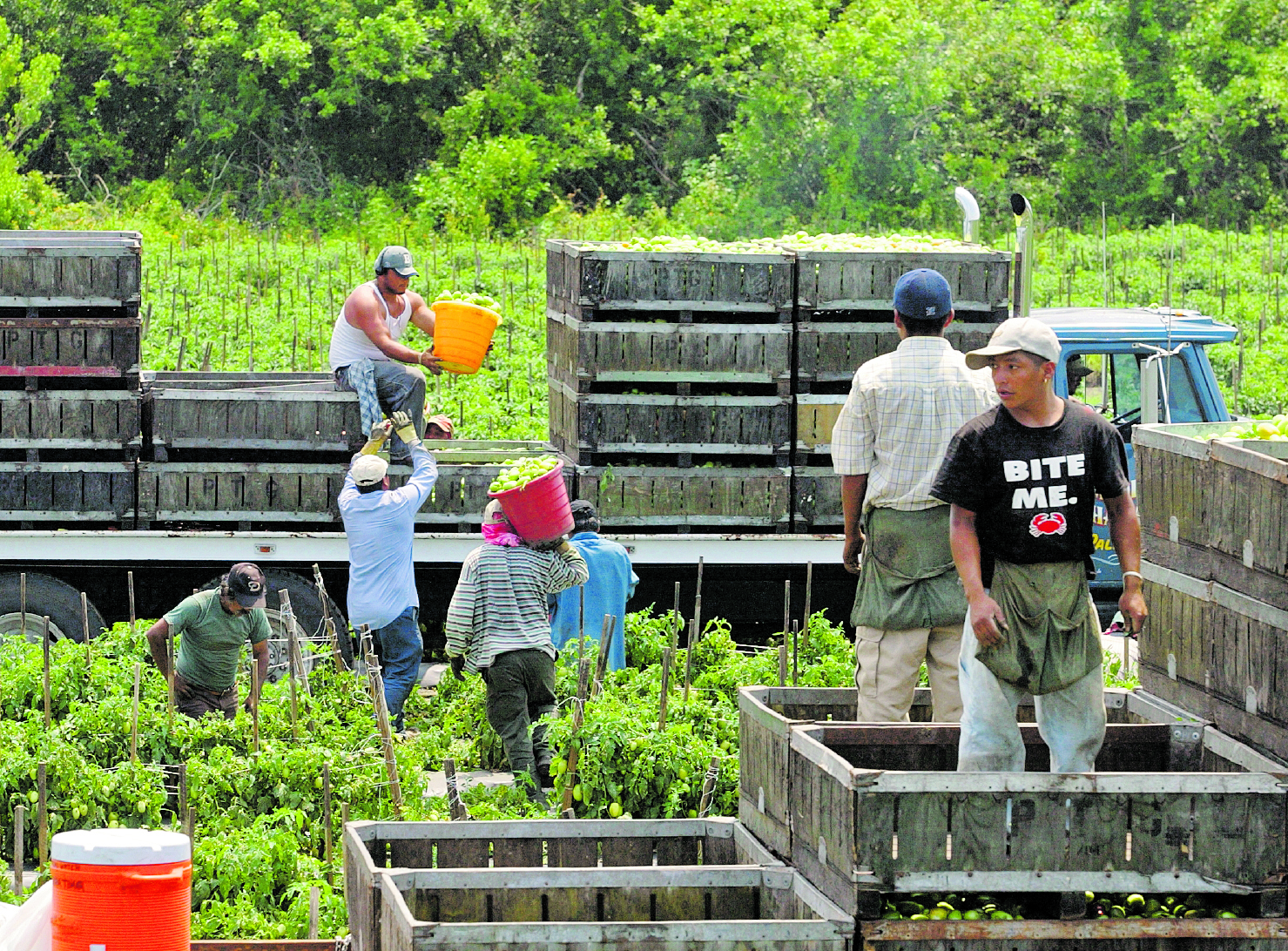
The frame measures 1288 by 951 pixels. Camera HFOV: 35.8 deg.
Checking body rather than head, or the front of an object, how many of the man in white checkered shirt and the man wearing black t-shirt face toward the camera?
1

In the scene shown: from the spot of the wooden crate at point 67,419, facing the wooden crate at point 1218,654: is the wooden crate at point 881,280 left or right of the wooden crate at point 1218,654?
left

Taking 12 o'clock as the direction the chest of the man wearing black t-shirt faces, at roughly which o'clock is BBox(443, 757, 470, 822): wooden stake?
The wooden stake is roughly at 4 o'clock from the man wearing black t-shirt.

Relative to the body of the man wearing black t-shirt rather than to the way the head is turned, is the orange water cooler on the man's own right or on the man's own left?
on the man's own right

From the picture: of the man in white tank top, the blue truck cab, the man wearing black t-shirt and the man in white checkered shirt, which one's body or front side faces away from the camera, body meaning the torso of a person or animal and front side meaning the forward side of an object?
the man in white checkered shirt

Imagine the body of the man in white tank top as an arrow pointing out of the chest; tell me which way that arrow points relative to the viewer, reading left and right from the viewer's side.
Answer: facing the viewer and to the right of the viewer

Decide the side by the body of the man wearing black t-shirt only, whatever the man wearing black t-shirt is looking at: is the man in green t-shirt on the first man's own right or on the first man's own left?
on the first man's own right

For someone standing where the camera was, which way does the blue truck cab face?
facing to the right of the viewer

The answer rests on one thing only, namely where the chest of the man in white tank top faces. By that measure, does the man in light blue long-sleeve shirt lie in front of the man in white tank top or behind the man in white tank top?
in front

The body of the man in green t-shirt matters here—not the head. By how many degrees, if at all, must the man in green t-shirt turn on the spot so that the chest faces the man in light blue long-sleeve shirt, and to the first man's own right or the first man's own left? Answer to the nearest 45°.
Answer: approximately 90° to the first man's own left

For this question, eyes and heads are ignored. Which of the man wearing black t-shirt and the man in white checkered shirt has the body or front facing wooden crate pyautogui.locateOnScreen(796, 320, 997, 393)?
the man in white checkered shirt

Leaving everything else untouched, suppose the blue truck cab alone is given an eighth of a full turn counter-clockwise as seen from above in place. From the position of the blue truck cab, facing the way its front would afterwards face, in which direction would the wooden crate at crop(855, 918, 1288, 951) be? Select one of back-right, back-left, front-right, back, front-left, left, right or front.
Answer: back-right

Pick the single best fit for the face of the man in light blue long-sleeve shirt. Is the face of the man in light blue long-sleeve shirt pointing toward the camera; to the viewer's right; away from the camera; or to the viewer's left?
away from the camera

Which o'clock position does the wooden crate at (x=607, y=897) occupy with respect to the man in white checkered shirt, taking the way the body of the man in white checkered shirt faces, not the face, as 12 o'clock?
The wooden crate is roughly at 7 o'clock from the man in white checkered shirt.

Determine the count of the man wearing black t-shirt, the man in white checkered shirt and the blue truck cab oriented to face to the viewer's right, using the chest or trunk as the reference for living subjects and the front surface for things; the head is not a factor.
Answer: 1

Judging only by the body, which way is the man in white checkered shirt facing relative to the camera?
away from the camera

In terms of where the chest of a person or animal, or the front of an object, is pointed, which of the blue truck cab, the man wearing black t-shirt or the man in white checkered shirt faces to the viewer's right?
the blue truck cab

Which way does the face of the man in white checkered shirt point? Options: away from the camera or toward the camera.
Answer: away from the camera
